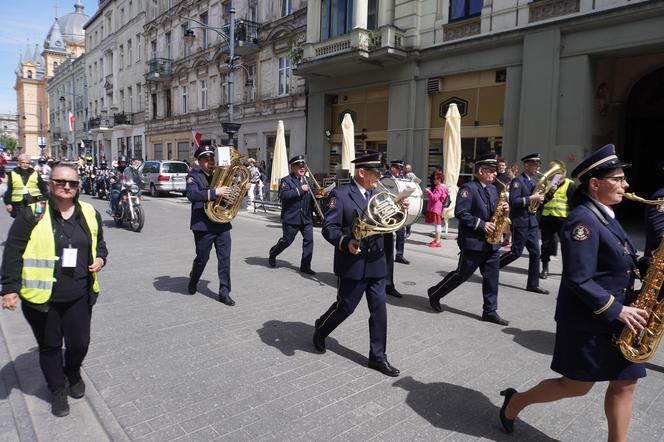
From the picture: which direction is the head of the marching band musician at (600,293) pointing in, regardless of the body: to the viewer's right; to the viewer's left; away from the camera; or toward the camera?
to the viewer's right

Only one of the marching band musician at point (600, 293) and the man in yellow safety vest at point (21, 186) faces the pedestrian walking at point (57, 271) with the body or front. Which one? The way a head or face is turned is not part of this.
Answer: the man in yellow safety vest

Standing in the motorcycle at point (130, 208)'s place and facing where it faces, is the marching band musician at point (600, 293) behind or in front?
in front

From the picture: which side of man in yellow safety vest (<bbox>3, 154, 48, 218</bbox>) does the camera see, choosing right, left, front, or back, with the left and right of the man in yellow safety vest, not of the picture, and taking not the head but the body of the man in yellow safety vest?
front

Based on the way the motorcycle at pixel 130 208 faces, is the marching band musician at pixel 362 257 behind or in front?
in front

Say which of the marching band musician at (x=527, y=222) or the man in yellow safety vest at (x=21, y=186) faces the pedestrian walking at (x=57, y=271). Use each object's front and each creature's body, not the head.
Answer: the man in yellow safety vest

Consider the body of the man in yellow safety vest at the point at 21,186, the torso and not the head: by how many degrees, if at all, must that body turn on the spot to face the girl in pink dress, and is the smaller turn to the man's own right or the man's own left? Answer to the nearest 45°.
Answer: approximately 90° to the man's own left

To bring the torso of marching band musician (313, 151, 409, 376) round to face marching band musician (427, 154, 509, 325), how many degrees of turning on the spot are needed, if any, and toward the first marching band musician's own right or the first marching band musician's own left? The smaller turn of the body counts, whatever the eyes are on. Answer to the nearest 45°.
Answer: approximately 90° to the first marching band musician's own left

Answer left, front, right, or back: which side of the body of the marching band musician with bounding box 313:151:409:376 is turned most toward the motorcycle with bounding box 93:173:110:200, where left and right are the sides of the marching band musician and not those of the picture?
back

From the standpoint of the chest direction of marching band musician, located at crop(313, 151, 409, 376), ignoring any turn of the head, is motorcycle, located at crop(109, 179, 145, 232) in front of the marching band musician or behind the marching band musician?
behind

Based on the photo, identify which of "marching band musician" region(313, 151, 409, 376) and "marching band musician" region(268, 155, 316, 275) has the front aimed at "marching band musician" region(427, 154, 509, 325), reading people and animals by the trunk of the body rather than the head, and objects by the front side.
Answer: "marching band musician" region(268, 155, 316, 275)

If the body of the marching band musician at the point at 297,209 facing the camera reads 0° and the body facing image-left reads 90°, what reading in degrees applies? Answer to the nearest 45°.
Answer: approximately 315°
